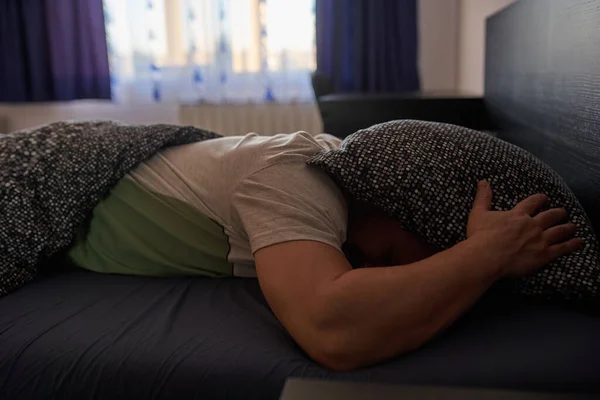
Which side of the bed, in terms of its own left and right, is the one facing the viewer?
left

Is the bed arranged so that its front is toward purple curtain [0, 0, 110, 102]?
no

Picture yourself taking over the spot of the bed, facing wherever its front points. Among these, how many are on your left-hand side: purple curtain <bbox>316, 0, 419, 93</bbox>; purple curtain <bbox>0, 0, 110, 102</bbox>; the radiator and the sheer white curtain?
0

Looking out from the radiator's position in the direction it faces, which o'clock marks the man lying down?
The man lying down is roughly at 12 o'clock from the radiator.

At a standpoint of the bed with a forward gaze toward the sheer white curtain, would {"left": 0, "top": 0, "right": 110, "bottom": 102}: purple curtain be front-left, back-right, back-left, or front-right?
front-left

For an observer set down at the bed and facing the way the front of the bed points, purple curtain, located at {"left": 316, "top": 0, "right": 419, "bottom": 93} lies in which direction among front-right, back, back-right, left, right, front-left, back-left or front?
right

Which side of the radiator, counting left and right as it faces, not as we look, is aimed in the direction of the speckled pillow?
front

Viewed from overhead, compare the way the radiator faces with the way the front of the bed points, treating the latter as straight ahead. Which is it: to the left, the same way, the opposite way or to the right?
to the left

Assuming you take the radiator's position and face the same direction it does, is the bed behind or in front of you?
in front

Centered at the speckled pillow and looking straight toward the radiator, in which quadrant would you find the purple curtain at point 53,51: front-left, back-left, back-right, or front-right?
front-left

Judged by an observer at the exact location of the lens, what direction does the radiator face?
facing the viewer

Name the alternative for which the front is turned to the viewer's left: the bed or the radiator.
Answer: the bed

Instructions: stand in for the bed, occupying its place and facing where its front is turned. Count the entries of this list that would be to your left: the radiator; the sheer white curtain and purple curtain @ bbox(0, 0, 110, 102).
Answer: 0

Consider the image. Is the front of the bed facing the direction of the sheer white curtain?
no

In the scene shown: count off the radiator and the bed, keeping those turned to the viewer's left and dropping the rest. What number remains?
1

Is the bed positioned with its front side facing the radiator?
no

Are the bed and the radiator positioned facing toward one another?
no
